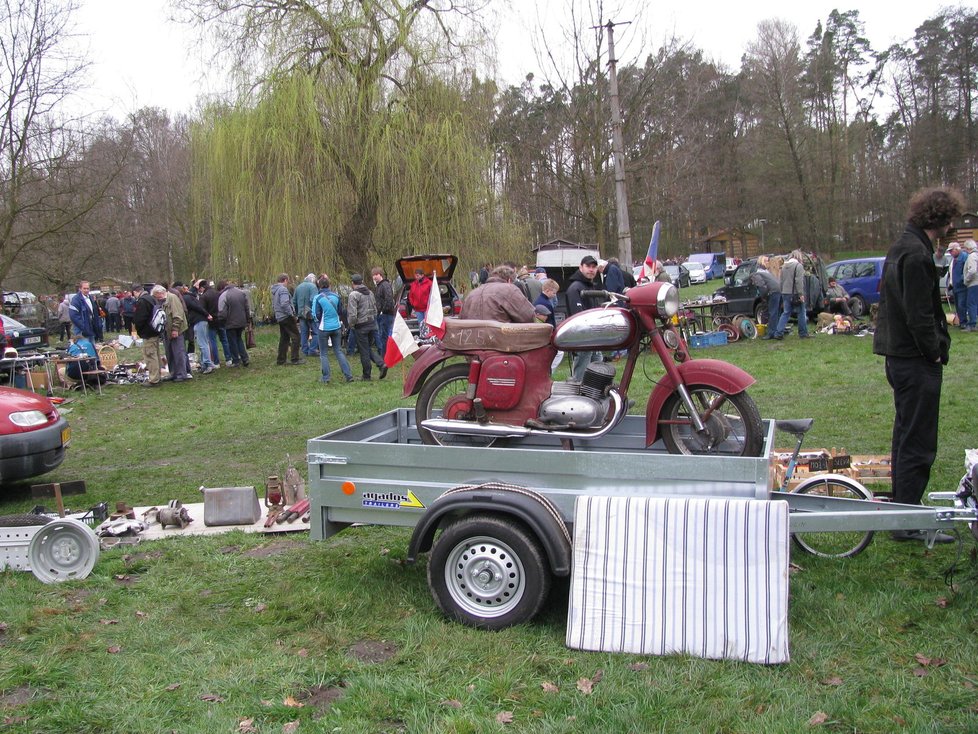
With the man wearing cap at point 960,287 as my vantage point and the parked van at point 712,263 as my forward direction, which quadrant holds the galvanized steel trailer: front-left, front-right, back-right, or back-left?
back-left

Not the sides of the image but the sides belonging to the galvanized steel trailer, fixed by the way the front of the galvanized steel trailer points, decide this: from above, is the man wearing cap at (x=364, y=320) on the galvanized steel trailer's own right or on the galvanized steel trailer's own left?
on the galvanized steel trailer's own left

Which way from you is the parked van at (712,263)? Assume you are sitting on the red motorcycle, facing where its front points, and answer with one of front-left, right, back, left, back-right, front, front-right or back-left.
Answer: left

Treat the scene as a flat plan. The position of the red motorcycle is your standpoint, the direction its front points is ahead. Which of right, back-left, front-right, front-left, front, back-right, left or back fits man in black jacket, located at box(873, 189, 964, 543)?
front

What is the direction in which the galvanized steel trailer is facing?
to the viewer's right

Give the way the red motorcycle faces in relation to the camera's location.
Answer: facing to the right of the viewer

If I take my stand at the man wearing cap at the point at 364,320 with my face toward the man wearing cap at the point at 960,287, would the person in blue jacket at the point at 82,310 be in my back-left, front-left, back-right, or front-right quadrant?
back-left

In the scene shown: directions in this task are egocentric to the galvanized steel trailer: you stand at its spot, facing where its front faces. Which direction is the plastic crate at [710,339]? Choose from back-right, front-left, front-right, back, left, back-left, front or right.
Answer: left

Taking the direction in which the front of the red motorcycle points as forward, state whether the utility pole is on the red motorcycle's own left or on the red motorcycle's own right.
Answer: on the red motorcycle's own left

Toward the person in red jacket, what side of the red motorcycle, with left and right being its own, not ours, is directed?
left
